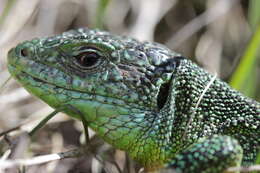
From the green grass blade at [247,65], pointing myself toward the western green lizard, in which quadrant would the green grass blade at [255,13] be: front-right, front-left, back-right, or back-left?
back-right

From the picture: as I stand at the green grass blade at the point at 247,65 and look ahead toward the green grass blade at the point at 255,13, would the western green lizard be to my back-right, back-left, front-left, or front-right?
back-left

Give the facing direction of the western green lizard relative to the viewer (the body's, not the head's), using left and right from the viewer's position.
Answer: facing to the left of the viewer

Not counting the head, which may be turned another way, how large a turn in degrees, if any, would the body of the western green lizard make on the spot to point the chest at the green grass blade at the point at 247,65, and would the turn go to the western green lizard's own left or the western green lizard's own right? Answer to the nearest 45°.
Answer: approximately 135° to the western green lizard's own right

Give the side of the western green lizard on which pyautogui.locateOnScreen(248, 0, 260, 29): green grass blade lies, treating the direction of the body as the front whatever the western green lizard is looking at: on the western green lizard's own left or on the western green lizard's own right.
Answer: on the western green lizard's own right
